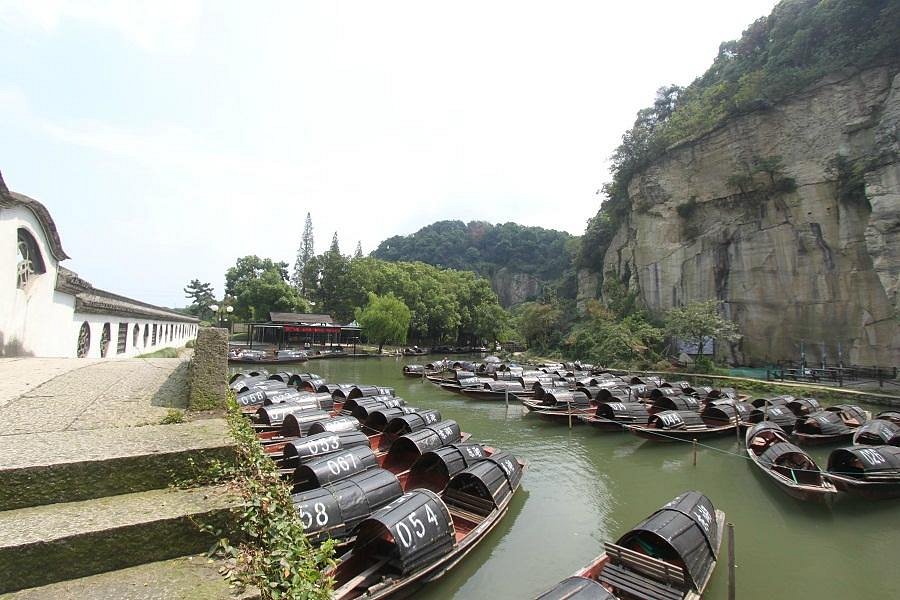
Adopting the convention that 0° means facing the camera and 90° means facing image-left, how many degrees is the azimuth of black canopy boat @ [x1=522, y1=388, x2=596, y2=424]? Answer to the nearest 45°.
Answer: approximately 90°

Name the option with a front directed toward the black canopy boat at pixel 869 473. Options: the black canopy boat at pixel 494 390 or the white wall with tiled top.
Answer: the white wall with tiled top

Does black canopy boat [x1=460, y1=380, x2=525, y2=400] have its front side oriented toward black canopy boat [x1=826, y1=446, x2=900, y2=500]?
no

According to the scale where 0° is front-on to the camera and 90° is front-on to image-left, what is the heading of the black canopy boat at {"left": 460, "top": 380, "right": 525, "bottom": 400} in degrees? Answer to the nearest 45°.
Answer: approximately 90°

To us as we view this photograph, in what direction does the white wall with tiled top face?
facing the viewer and to the right of the viewer

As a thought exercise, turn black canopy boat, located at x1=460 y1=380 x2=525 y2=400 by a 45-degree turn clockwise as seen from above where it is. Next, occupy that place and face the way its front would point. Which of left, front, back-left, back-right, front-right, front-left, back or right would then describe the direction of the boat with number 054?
back-left

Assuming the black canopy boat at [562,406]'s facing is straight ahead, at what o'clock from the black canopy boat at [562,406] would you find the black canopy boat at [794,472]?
the black canopy boat at [794,472] is roughly at 8 o'clock from the black canopy boat at [562,406].

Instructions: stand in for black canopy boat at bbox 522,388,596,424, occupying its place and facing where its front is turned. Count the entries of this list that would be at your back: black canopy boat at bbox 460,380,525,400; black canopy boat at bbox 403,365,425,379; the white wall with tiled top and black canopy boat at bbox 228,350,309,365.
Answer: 0

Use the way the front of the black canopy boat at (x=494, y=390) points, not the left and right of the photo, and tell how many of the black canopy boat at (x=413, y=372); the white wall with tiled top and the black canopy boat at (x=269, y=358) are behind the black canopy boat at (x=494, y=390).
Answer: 0

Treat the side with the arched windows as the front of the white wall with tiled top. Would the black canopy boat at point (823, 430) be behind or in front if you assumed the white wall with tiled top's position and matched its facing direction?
in front

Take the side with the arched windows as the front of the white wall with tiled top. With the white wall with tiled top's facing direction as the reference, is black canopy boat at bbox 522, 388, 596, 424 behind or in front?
in front

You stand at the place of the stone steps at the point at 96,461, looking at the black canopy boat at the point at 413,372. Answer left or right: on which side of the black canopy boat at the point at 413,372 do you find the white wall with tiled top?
left

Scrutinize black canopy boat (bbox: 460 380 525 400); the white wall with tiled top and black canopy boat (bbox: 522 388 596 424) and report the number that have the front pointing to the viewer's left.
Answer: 2
